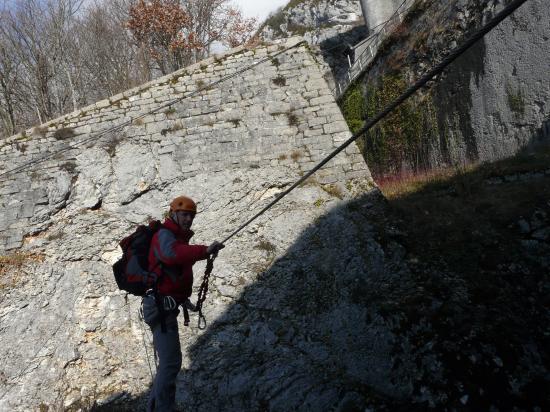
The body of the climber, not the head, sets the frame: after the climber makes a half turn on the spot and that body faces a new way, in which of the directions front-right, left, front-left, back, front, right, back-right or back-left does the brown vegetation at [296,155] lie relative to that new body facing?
back-right

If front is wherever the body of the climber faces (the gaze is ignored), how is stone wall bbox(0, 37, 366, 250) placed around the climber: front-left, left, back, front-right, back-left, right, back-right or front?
left

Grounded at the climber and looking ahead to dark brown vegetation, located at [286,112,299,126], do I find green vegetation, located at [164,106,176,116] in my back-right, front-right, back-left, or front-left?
front-left

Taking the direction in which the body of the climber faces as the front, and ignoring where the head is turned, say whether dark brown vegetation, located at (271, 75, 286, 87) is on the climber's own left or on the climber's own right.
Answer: on the climber's own left

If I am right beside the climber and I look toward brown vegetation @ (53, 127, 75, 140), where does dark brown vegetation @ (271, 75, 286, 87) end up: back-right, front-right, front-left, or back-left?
front-right

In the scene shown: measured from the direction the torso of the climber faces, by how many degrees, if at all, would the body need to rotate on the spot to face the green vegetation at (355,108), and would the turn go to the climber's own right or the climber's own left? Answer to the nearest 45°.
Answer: approximately 45° to the climber's own left

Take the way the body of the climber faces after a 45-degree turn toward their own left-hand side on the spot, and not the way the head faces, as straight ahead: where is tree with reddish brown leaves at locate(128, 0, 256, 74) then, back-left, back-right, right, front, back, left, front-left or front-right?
front-left

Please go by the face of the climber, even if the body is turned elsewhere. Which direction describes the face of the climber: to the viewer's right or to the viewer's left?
to the viewer's right

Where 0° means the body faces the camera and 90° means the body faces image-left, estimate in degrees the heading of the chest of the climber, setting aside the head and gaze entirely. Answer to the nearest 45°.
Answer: approximately 270°

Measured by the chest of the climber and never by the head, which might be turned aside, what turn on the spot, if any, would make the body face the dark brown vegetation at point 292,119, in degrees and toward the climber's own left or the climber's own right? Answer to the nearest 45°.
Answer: approximately 45° to the climber's own left

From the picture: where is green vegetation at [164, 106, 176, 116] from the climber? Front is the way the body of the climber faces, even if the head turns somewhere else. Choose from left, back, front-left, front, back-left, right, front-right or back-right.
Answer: left

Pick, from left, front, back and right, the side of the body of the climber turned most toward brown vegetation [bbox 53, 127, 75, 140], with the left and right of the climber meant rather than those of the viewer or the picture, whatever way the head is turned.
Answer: left

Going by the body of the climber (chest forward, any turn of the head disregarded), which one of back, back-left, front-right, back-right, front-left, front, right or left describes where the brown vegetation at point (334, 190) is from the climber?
front-left
